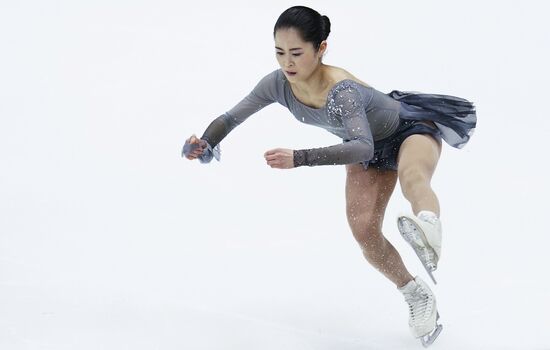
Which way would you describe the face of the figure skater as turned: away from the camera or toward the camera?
toward the camera

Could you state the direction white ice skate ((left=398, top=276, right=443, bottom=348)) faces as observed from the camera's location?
facing the viewer and to the left of the viewer
